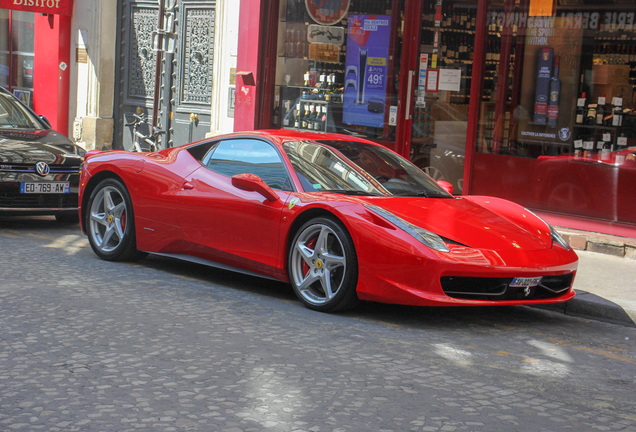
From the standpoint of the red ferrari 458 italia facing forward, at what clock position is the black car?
The black car is roughly at 6 o'clock from the red ferrari 458 italia.

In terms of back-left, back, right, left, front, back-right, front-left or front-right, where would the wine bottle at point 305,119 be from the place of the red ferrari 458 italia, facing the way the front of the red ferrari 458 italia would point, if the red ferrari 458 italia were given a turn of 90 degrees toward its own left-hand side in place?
front-left

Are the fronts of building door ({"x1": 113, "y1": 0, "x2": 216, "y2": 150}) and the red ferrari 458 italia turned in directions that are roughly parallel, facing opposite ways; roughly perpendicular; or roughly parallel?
roughly perpendicular

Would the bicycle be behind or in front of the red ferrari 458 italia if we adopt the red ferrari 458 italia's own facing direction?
behind

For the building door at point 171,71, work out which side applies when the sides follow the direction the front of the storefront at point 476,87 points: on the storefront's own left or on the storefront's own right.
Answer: on the storefront's own right

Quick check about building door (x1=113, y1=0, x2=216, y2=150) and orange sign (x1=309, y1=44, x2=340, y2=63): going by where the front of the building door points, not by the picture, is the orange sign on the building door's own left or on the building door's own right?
on the building door's own left

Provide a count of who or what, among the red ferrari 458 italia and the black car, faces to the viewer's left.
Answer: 0

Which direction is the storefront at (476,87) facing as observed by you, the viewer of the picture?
facing the viewer and to the left of the viewer

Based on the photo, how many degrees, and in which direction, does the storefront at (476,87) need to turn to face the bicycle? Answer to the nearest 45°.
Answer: approximately 90° to its right

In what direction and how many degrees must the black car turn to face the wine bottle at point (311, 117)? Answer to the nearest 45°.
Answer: approximately 90° to its left

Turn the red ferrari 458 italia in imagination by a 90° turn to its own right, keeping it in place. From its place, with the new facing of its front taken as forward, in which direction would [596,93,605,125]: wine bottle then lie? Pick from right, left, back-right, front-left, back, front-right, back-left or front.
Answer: back

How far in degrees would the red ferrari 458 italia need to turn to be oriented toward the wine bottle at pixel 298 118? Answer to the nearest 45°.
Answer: approximately 135° to its left

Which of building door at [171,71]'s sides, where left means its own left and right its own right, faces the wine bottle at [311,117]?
left
